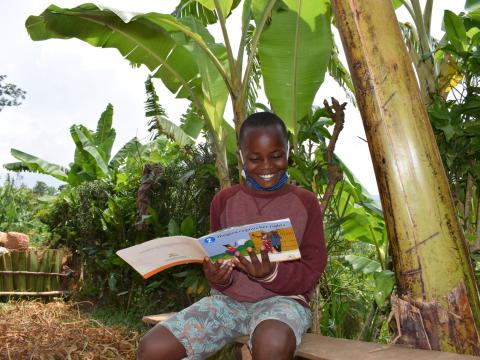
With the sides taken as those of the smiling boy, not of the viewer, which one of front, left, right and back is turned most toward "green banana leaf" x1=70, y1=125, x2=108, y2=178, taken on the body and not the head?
back

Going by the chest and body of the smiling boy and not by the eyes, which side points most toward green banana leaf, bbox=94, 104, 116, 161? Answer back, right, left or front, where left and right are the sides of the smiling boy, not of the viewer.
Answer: back

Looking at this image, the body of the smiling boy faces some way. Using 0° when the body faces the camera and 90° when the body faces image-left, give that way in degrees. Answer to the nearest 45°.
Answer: approximately 0°

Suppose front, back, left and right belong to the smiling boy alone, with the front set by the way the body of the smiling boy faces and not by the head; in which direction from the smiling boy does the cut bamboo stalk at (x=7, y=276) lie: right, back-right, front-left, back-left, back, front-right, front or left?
back-right

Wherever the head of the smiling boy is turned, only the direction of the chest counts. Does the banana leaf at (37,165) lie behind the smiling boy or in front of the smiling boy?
behind

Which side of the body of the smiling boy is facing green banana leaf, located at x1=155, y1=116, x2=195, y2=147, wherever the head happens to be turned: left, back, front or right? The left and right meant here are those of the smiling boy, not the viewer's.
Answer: back

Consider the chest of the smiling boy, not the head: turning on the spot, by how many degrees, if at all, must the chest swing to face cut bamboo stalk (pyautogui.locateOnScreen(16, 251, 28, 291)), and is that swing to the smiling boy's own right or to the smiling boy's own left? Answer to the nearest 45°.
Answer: approximately 135° to the smiling boy's own right
